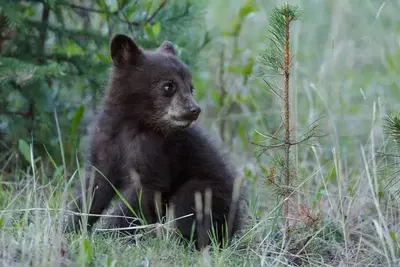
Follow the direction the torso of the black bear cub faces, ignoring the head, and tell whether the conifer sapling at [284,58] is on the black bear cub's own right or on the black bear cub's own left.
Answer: on the black bear cub's own left

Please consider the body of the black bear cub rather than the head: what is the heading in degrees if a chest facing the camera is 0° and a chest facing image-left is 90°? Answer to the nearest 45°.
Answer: approximately 45°
